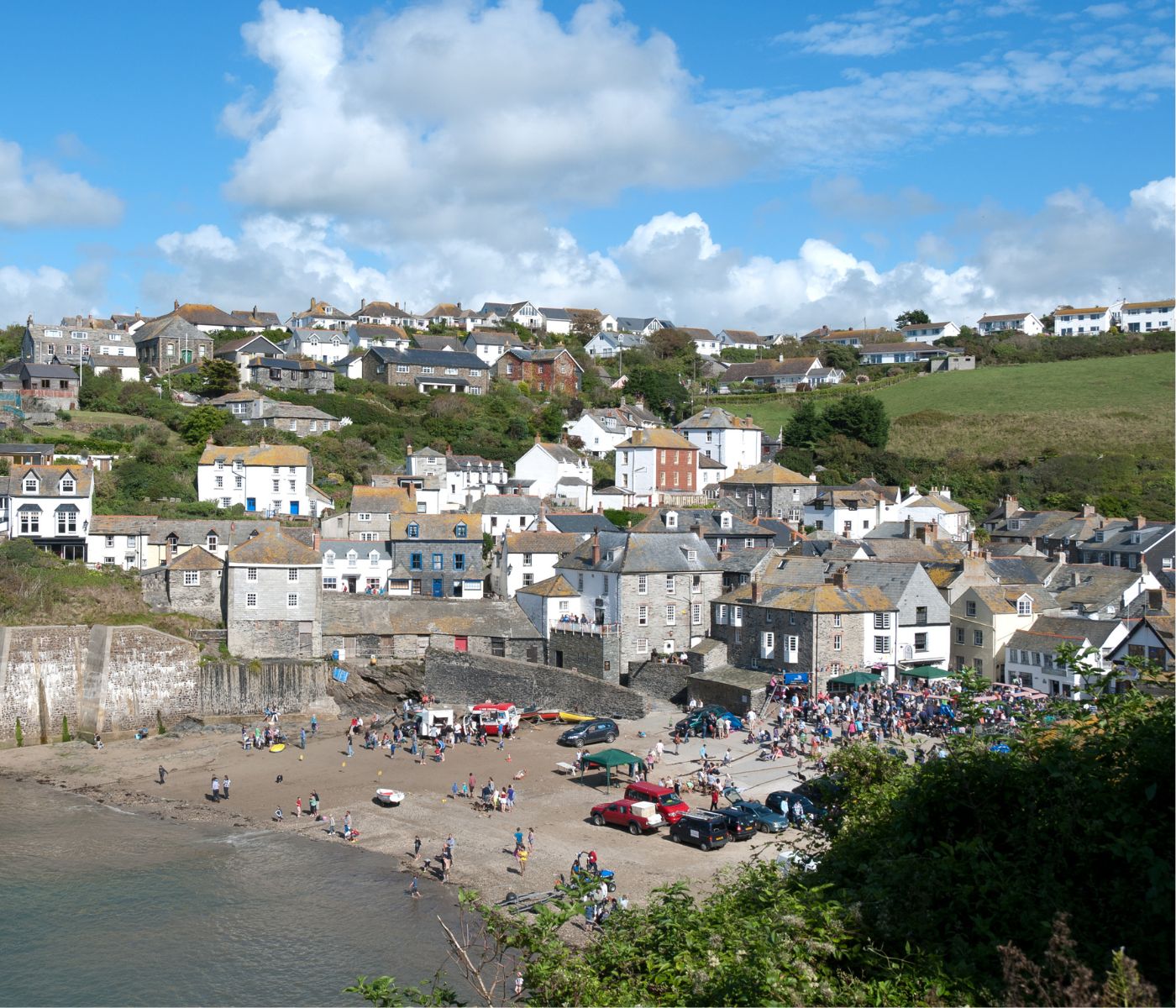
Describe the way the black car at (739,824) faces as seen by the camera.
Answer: facing away from the viewer and to the left of the viewer

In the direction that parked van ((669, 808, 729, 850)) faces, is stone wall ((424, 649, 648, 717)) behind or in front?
in front

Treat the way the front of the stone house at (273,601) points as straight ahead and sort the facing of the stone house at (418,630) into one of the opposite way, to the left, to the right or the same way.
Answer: the same way

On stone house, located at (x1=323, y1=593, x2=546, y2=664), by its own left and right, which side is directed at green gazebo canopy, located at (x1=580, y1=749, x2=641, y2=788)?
front

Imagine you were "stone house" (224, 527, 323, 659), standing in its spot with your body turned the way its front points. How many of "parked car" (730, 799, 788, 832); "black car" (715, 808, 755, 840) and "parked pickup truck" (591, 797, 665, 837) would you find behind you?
0

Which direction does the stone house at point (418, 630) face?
toward the camera

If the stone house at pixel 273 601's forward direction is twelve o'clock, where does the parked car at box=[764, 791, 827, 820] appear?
The parked car is roughly at 11 o'clock from the stone house.

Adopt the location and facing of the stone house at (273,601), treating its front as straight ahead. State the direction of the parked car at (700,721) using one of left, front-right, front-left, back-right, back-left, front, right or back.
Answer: front-left

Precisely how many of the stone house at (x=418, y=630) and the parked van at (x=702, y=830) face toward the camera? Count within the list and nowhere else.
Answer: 1

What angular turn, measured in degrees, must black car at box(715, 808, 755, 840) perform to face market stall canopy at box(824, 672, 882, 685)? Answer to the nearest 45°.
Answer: approximately 45° to its right

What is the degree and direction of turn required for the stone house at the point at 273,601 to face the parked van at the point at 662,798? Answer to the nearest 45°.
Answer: approximately 45° to its left

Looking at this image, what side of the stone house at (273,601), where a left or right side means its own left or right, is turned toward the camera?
front

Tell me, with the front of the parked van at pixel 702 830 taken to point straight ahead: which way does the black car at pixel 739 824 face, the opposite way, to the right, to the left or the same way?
the same way
